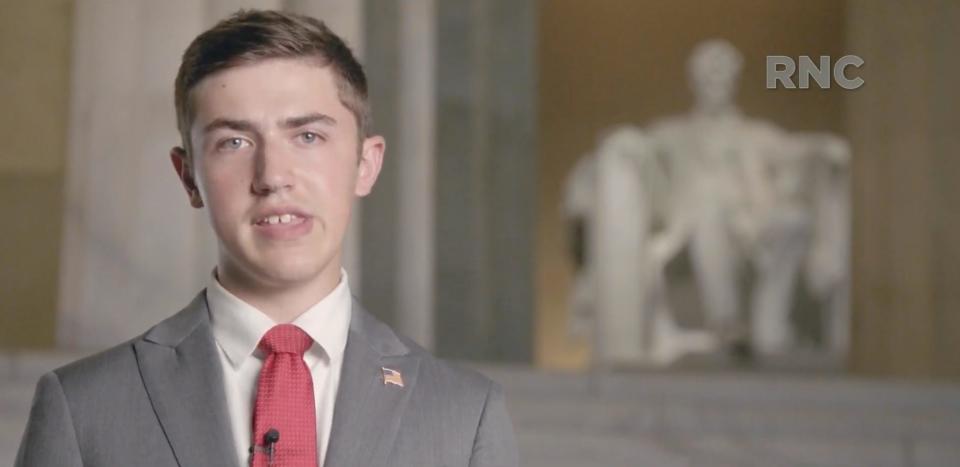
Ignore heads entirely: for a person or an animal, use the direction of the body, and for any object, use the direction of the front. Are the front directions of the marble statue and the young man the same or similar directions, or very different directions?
same or similar directions

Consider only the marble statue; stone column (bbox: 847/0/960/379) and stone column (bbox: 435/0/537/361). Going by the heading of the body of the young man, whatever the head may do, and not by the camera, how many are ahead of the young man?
0

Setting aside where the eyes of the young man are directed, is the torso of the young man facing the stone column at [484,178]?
no

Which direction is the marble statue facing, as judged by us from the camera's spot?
facing the viewer

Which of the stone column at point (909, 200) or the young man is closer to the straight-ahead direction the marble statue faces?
the young man

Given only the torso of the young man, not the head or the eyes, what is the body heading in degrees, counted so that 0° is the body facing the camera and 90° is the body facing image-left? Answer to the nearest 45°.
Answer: approximately 0°

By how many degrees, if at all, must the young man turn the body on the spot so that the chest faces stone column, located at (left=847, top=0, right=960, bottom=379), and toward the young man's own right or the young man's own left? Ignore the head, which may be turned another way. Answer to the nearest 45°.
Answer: approximately 135° to the young man's own left

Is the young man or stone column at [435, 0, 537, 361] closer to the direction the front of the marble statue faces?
the young man

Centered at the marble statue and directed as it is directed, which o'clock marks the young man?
The young man is roughly at 12 o'clock from the marble statue.

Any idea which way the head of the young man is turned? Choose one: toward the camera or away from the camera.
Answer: toward the camera

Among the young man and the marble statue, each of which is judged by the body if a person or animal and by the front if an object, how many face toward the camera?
2
